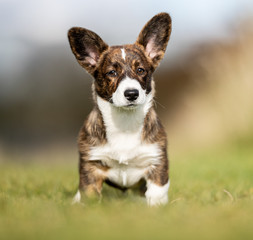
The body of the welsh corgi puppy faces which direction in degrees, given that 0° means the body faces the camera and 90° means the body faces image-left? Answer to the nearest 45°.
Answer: approximately 0°
